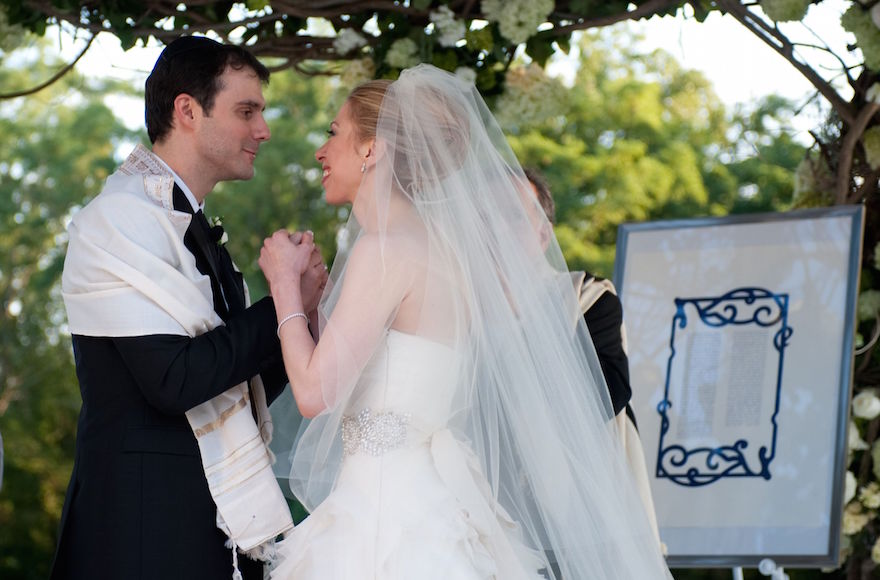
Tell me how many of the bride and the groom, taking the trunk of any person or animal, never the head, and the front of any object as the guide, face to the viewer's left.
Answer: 1

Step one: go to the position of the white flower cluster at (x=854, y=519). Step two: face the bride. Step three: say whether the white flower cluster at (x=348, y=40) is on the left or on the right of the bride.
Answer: right

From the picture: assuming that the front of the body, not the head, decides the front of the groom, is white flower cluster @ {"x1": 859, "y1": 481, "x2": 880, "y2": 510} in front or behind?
in front

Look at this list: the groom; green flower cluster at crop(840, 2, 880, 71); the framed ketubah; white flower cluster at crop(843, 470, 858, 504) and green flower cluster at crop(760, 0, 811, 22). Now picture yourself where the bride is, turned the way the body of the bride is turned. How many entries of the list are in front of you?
1

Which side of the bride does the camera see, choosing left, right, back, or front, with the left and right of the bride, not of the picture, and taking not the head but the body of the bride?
left

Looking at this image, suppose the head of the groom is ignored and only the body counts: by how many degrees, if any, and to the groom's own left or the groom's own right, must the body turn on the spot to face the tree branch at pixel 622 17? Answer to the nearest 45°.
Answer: approximately 45° to the groom's own left

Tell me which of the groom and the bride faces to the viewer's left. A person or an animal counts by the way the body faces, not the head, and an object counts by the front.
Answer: the bride

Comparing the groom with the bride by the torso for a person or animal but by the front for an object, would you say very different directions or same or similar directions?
very different directions

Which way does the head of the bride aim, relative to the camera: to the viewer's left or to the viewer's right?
to the viewer's left

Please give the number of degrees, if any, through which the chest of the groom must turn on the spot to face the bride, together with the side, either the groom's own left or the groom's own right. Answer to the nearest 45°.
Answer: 0° — they already face them

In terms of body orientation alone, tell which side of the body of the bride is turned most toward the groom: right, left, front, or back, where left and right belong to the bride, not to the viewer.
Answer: front

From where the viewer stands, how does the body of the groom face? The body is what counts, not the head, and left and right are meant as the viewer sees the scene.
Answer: facing to the right of the viewer

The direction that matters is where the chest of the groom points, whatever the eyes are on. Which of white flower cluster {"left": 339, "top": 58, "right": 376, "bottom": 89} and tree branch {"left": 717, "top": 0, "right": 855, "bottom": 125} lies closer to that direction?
the tree branch
